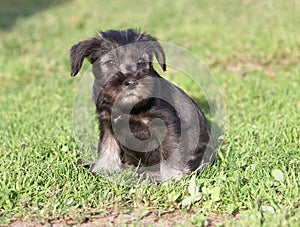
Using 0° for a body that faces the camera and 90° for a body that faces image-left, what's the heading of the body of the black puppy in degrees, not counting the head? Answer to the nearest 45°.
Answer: approximately 45°
